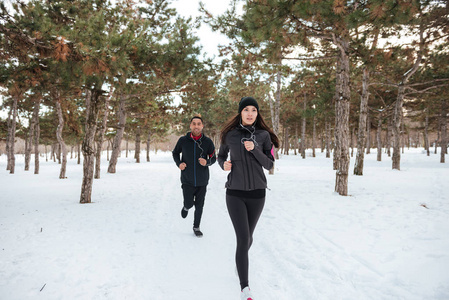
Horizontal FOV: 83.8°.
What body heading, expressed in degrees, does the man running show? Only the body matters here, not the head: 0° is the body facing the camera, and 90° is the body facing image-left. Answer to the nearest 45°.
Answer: approximately 0°
